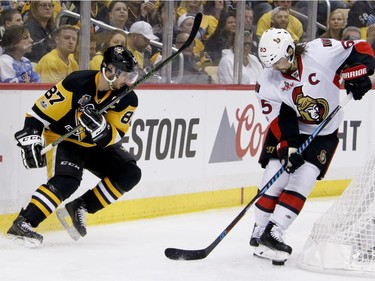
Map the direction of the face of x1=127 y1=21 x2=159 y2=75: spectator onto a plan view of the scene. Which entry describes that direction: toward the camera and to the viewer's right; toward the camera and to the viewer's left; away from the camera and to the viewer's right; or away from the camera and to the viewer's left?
toward the camera and to the viewer's right

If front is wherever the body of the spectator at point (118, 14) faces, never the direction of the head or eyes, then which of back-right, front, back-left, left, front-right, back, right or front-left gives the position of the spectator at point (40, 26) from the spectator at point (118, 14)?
right

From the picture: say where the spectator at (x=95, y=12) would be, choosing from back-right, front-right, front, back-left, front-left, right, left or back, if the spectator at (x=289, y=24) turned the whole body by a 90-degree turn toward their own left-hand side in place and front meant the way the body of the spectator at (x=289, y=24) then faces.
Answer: back-right

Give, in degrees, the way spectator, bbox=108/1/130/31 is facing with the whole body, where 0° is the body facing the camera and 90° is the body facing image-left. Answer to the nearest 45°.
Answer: approximately 315°

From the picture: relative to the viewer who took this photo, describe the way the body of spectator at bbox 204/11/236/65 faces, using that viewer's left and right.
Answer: facing the viewer and to the right of the viewer

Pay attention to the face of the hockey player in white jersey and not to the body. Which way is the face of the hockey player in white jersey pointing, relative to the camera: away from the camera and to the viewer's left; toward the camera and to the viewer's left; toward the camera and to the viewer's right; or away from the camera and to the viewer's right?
toward the camera and to the viewer's left

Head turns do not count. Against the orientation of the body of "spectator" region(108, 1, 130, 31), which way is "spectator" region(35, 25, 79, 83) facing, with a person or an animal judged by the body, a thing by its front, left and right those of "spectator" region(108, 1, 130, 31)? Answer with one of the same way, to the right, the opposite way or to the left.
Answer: the same way

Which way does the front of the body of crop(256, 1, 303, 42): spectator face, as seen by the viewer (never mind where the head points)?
toward the camera

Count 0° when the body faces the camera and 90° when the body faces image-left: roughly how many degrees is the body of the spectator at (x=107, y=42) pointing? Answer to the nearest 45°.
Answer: approximately 315°

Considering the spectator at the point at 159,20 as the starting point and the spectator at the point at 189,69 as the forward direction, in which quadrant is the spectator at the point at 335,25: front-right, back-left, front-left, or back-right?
front-left

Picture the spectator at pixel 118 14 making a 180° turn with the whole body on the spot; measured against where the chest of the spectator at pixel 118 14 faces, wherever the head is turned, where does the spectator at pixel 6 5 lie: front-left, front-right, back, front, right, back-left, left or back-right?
left

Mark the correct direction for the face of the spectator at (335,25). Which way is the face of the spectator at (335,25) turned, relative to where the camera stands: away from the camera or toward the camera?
toward the camera

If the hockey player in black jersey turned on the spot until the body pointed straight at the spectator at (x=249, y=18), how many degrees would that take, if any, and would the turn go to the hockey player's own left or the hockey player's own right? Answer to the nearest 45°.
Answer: approximately 90° to the hockey player's own left

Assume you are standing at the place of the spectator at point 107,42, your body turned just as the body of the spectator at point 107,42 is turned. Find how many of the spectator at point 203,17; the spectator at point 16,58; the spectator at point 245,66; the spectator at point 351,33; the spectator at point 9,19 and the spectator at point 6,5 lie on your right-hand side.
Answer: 3

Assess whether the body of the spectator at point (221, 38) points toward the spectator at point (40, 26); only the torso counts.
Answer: no

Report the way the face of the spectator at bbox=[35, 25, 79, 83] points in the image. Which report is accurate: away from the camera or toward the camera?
toward the camera
